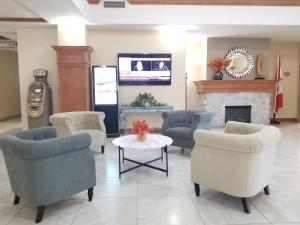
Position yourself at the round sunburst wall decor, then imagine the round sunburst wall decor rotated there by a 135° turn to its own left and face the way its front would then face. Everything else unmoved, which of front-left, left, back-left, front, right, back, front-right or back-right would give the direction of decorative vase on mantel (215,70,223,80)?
back

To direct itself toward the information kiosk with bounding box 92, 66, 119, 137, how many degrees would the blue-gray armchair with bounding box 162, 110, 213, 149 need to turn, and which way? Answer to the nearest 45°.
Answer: approximately 90° to its right

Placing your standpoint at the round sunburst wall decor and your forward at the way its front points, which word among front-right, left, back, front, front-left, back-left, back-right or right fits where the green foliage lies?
front-right

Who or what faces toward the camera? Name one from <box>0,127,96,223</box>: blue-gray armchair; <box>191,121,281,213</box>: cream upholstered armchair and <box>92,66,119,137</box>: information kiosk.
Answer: the information kiosk

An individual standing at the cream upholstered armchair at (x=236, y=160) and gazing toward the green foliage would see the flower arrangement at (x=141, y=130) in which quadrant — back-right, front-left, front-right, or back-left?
front-left

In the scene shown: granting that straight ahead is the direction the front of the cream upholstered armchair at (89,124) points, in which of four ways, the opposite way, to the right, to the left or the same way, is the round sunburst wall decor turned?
to the right

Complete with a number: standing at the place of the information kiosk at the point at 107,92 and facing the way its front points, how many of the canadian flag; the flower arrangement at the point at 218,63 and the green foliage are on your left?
3

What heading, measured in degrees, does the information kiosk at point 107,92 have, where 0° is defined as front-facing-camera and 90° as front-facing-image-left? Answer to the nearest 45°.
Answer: approximately 0°

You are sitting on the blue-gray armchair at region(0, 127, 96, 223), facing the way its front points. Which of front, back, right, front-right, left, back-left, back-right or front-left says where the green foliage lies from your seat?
front

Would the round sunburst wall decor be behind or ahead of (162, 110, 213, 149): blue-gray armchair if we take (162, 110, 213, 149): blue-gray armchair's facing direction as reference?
behind

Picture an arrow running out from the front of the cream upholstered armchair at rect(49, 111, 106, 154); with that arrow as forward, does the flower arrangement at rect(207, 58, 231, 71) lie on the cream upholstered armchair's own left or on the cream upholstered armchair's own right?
on the cream upholstered armchair's own left

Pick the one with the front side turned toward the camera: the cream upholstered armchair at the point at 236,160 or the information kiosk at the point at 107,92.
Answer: the information kiosk

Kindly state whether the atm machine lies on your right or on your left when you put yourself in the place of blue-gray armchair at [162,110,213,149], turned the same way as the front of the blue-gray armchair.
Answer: on your right

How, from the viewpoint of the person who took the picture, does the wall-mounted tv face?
facing the viewer

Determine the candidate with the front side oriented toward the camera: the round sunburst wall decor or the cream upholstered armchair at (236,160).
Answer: the round sunburst wall decor

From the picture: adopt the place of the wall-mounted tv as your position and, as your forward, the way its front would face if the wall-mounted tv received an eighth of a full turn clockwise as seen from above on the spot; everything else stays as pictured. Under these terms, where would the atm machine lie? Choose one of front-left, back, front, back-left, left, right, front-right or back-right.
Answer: front-right

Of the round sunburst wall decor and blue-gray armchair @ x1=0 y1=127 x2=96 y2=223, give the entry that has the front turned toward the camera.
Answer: the round sunburst wall decor
